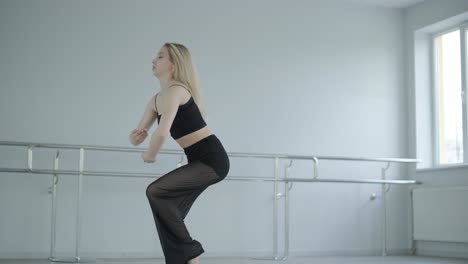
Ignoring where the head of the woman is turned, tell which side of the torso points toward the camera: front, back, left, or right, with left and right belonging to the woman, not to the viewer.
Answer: left

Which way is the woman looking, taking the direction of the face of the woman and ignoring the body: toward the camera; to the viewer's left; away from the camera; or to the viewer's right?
to the viewer's left

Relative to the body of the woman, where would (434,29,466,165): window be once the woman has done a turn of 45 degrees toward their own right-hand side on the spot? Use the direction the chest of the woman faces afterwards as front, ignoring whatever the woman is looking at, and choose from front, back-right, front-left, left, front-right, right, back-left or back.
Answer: right

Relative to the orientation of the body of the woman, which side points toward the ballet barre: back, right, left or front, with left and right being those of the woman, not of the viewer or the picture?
right
